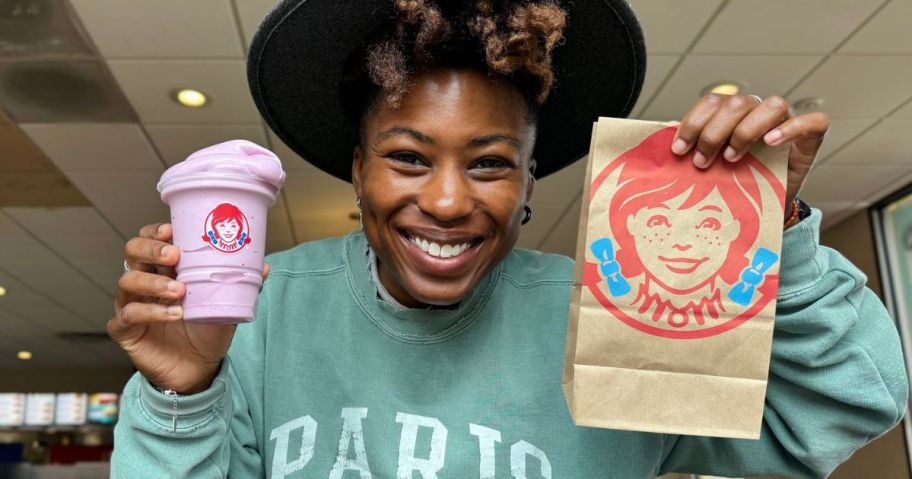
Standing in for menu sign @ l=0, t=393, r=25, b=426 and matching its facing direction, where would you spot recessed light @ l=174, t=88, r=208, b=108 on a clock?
The recessed light is roughly at 12 o'clock from the menu sign.

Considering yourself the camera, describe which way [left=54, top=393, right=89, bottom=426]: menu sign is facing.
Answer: facing the viewer

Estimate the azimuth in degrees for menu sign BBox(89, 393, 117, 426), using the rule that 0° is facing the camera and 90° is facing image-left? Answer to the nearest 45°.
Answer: approximately 0°

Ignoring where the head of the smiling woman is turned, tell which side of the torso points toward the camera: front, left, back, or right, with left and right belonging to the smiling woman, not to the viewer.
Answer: front

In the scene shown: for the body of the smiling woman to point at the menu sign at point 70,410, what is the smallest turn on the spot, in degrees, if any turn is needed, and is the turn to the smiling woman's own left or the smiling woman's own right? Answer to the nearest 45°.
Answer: approximately 135° to the smiling woman's own right

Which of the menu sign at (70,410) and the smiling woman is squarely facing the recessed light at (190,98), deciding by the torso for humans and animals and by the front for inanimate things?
the menu sign

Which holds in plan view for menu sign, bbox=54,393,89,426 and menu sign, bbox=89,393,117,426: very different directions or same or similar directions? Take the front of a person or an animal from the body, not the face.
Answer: same or similar directions

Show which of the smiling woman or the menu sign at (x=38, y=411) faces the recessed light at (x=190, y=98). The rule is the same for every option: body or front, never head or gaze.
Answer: the menu sign

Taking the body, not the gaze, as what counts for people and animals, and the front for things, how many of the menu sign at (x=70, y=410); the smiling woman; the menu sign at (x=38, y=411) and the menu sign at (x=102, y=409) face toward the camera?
4

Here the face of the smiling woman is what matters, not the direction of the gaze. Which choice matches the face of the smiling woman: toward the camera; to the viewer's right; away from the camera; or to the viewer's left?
toward the camera

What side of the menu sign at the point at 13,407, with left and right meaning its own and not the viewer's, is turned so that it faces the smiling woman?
front
